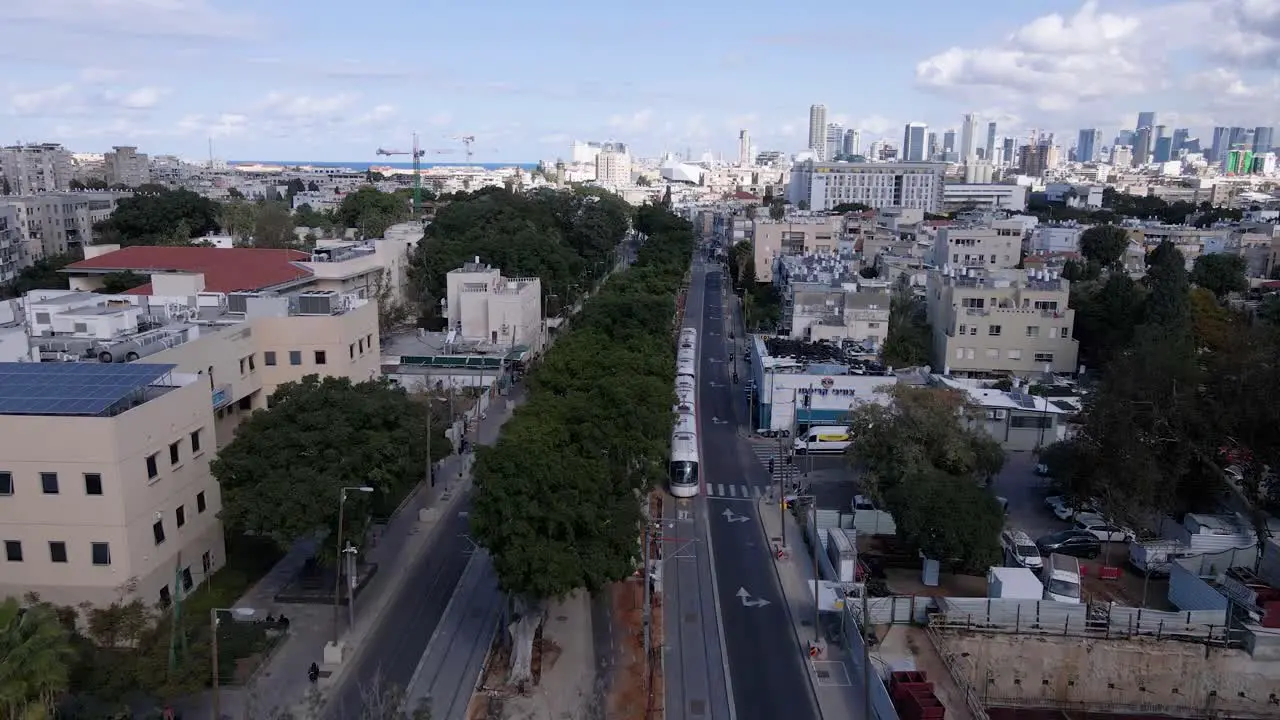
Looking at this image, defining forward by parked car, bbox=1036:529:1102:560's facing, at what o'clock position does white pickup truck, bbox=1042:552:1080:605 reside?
The white pickup truck is roughly at 9 o'clock from the parked car.

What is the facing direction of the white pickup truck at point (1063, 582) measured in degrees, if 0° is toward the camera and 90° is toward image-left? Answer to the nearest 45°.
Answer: approximately 0°

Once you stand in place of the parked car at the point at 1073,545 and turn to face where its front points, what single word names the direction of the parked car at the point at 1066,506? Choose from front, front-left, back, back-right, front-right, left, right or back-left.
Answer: right

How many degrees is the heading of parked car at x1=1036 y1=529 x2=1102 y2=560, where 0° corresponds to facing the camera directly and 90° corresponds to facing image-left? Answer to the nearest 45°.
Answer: approximately 90°

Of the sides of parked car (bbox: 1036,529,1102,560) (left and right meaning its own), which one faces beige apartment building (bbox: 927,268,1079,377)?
right

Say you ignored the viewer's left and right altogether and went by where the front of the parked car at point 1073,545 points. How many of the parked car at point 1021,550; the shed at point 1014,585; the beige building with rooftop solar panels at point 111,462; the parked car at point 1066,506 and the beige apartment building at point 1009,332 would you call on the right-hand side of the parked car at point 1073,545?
2

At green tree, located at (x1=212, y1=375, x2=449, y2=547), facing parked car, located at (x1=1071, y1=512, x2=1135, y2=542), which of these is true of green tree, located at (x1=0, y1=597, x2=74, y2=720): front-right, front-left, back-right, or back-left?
back-right

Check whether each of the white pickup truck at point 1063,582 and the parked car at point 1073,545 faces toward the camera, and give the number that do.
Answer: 1

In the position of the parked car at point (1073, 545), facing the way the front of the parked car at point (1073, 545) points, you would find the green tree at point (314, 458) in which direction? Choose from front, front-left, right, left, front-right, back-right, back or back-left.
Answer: front-left

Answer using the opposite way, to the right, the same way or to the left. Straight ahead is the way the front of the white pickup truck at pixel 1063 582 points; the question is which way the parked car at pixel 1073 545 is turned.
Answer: to the right

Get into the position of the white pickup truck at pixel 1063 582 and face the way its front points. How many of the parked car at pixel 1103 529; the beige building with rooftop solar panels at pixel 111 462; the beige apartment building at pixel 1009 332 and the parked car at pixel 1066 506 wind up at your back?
3
